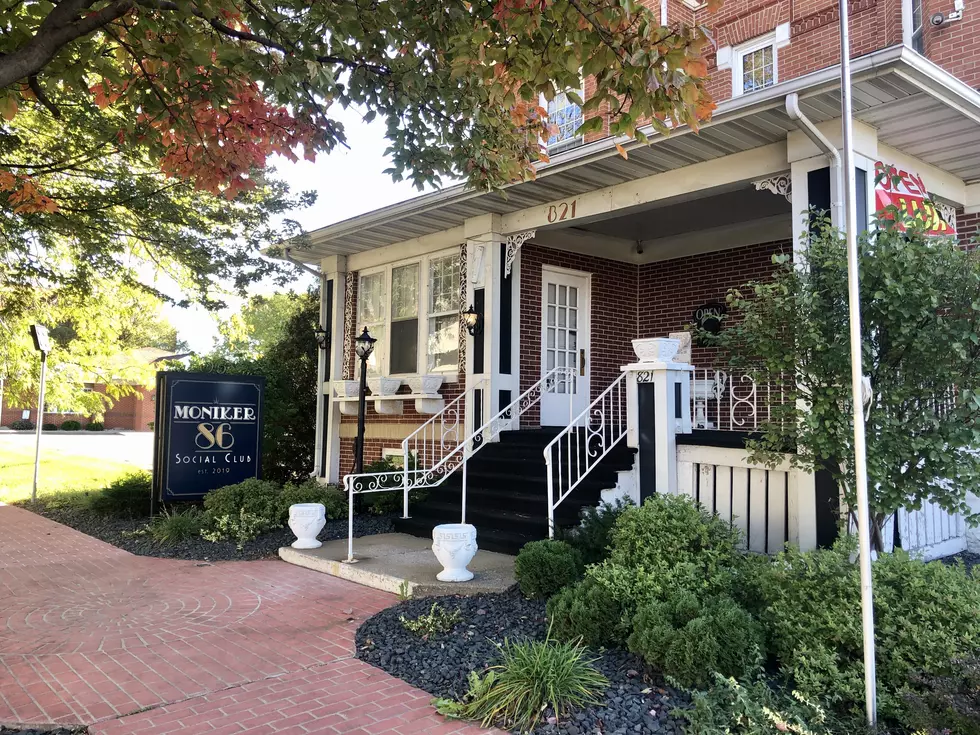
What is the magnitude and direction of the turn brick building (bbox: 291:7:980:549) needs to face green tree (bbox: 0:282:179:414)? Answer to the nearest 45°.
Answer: approximately 45° to its right

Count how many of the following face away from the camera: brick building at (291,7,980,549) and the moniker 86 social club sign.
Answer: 0

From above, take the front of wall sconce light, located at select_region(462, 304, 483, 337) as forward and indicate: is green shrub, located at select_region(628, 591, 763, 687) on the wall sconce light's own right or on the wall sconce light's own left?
on the wall sconce light's own left

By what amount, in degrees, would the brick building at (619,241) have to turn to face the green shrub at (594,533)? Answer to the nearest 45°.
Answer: approximately 45° to its left

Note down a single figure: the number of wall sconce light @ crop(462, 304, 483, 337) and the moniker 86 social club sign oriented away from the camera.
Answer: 0

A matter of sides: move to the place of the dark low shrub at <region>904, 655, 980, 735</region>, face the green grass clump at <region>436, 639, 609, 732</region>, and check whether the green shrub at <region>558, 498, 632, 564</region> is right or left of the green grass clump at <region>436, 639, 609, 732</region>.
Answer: right

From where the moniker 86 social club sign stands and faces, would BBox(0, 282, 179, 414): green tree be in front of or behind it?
behind

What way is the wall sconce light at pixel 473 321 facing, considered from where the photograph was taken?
facing the viewer and to the left of the viewer

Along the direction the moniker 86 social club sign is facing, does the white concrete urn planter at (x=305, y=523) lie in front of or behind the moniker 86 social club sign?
in front

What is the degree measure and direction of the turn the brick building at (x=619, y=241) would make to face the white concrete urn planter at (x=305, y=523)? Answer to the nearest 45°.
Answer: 0° — it already faces it

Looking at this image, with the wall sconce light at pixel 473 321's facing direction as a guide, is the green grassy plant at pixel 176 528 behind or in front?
in front

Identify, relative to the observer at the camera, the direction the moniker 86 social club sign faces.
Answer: facing the viewer and to the right of the viewer

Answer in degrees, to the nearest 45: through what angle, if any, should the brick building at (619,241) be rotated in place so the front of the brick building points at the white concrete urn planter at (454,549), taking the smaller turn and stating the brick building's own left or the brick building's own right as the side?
approximately 45° to the brick building's own left
